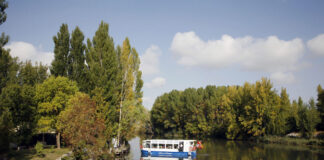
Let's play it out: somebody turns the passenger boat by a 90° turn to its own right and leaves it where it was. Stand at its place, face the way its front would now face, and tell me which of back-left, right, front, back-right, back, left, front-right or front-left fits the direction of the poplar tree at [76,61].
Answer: left

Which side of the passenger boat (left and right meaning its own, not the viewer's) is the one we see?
left

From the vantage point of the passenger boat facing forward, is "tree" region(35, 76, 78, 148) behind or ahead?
ahead
